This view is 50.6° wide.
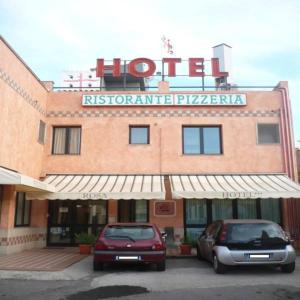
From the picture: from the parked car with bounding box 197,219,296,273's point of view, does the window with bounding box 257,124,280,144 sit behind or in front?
in front

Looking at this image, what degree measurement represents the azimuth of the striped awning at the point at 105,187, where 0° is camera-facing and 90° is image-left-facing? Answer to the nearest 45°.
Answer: approximately 0°

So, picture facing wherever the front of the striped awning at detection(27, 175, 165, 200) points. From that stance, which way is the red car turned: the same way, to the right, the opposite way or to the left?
the opposite way

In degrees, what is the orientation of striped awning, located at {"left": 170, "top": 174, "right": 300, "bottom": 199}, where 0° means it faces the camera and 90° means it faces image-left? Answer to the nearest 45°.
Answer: approximately 0°

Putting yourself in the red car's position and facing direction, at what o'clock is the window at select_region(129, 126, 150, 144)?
The window is roughly at 12 o'clock from the red car.

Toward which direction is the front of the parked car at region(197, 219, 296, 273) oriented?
away from the camera

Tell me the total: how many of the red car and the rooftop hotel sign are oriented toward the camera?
1

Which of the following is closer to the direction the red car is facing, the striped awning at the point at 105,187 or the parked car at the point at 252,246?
the striped awning

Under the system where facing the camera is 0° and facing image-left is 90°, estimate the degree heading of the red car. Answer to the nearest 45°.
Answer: approximately 180°

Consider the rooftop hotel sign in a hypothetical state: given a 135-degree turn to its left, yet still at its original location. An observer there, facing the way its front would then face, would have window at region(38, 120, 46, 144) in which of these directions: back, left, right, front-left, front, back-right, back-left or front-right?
back-left

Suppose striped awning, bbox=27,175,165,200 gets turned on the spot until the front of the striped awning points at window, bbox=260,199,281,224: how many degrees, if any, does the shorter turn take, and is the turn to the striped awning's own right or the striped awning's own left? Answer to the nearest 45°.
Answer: approximately 90° to the striped awning's own left

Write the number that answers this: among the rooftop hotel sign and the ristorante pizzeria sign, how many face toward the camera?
2
